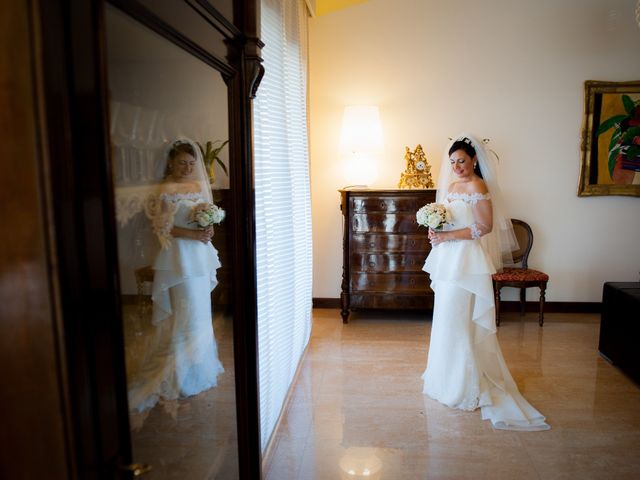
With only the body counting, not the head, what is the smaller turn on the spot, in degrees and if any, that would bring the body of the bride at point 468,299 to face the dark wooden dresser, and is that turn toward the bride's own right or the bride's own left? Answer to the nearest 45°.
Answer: approximately 90° to the bride's own right

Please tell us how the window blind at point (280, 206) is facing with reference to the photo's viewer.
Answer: facing to the right of the viewer

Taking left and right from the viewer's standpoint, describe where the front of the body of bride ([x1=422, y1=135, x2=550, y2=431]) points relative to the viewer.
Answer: facing the viewer and to the left of the viewer

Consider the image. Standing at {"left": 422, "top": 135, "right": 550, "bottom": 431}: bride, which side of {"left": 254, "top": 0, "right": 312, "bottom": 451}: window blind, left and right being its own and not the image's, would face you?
front

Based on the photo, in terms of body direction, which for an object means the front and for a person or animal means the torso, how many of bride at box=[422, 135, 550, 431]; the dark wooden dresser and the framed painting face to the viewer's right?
0

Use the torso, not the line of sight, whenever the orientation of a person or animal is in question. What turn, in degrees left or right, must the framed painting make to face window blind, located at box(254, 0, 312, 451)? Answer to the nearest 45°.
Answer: approximately 45° to its right

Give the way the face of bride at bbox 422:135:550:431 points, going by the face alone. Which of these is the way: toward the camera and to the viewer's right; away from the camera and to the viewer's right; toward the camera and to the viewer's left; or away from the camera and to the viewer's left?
toward the camera and to the viewer's left

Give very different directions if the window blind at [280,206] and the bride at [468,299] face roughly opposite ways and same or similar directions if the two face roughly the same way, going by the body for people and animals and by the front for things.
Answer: very different directions

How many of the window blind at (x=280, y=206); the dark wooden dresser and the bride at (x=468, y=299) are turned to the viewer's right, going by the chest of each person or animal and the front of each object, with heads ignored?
1

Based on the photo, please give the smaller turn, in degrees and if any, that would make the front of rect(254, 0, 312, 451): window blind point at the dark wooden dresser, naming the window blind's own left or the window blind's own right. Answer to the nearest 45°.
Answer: approximately 45° to the window blind's own left

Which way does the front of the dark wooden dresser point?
toward the camera

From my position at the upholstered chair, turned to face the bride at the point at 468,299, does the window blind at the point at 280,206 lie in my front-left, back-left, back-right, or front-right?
front-right
